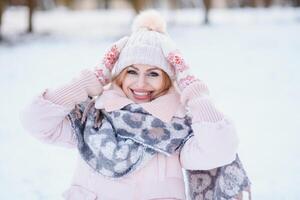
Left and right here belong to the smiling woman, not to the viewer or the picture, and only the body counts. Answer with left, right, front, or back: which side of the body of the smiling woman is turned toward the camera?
front

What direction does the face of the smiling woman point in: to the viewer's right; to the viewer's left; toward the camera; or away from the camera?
toward the camera
